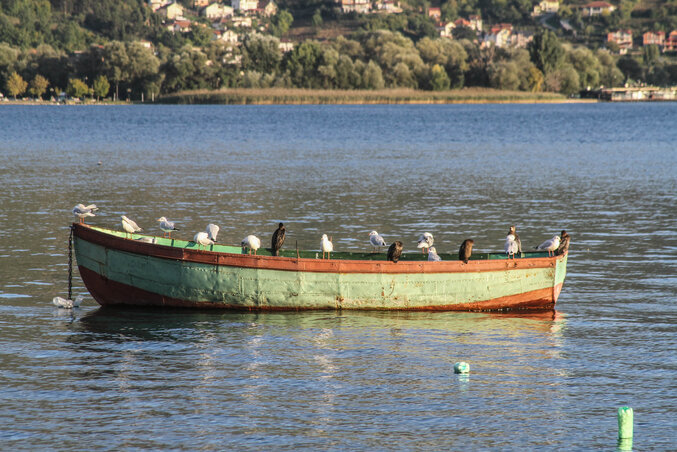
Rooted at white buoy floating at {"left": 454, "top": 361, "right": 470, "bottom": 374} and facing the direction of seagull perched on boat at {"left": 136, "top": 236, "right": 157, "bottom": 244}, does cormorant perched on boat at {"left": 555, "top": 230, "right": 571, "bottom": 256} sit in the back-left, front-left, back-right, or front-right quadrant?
front-right

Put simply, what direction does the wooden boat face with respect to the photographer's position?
facing to the left of the viewer

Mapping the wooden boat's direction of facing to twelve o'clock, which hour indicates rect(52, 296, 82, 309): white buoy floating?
The white buoy floating is roughly at 12 o'clock from the wooden boat.

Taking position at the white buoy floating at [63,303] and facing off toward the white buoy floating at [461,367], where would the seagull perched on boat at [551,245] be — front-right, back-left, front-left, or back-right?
front-left
